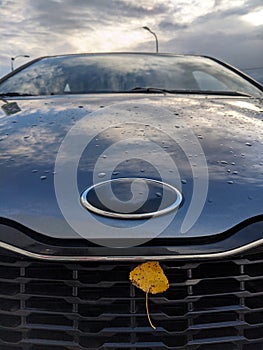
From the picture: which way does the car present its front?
toward the camera
